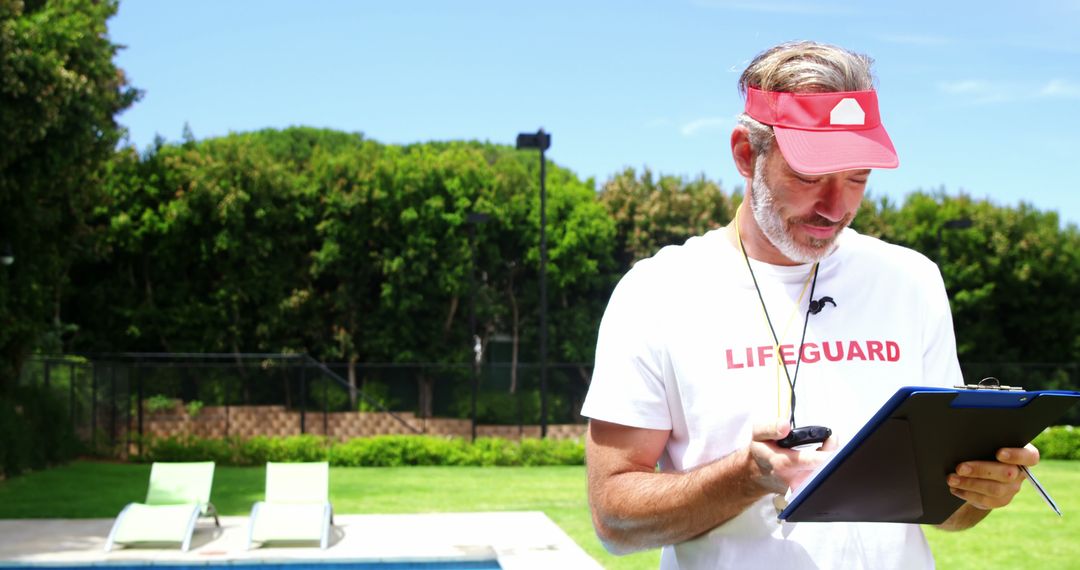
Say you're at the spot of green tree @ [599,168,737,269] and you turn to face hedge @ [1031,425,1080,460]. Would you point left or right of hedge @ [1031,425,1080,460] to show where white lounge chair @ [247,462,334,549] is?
right

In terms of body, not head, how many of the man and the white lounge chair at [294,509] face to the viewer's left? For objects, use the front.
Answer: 0

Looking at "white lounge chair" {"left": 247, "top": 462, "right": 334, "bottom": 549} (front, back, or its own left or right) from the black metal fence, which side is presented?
back

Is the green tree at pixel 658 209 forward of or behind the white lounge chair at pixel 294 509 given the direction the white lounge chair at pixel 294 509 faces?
behind

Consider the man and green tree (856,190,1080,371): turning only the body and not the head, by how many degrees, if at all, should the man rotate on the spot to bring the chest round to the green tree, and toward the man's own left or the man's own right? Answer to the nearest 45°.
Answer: approximately 135° to the man's own left

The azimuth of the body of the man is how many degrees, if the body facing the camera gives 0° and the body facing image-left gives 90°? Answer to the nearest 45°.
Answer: approximately 315°

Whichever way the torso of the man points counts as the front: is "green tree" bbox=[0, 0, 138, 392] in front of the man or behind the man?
behind

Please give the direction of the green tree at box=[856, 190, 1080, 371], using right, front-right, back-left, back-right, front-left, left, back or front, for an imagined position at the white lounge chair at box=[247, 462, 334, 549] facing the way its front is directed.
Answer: back-left

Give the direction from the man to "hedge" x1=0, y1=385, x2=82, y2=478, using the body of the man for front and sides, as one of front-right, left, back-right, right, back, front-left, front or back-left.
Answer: back

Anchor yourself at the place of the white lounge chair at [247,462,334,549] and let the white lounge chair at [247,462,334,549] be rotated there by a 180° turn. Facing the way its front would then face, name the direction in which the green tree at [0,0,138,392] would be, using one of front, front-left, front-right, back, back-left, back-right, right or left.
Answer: front-left

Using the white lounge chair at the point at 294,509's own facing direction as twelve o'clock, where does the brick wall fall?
The brick wall is roughly at 6 o'clock from the white lounge chair.

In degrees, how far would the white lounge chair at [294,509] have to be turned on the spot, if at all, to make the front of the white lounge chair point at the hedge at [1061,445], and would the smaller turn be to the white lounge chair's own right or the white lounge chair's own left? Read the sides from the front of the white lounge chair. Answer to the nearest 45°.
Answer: approximately 135° to the white lounge chair's own left

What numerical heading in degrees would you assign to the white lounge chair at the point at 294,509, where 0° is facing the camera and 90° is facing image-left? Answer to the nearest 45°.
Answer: approximately 0°
